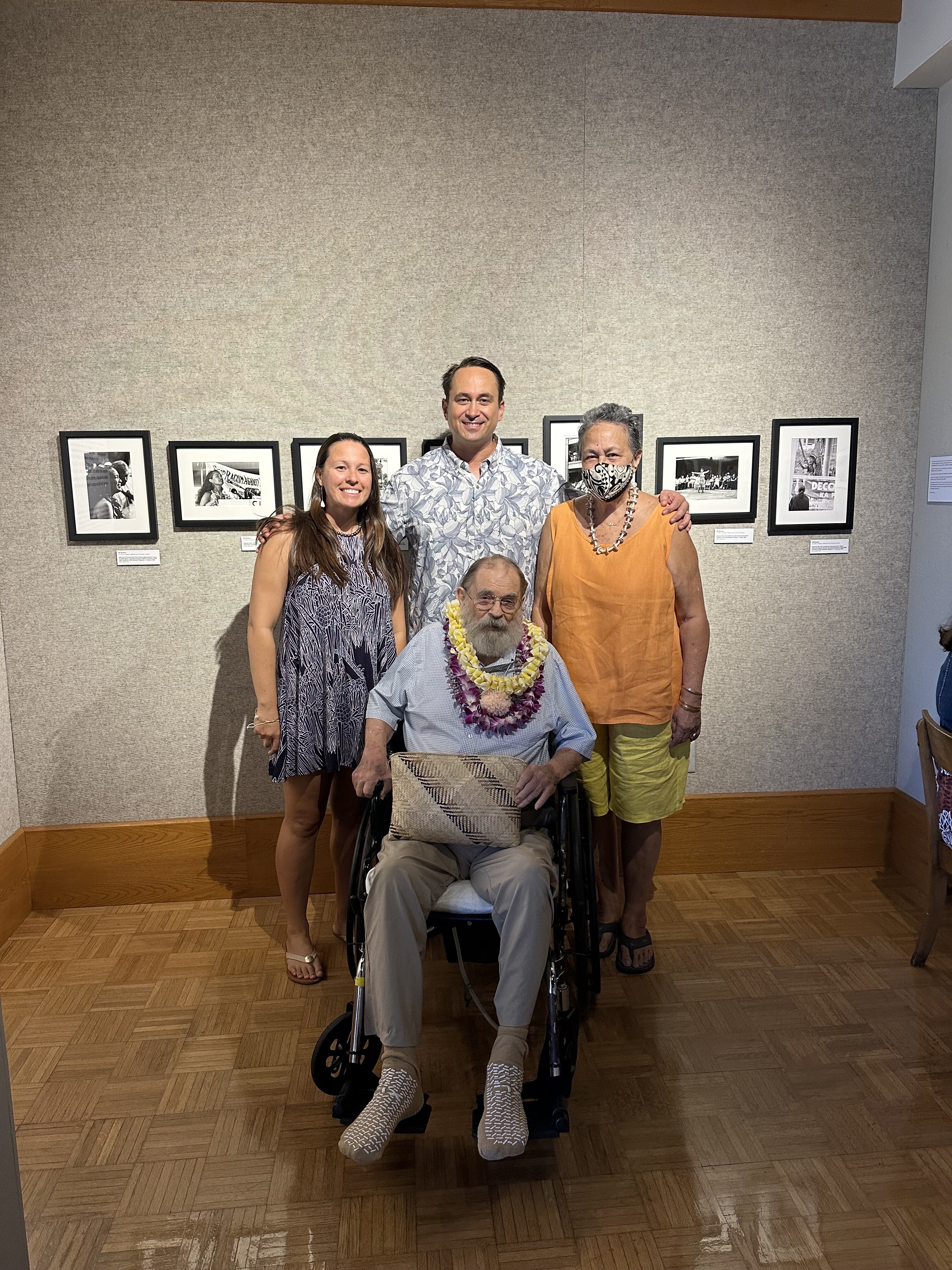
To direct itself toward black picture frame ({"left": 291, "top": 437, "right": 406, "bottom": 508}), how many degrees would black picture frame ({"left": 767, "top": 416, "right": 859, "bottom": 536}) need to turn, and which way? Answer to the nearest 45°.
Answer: approximately 45° to its right

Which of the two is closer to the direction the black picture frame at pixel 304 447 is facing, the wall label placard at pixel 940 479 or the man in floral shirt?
the man in floral shirt

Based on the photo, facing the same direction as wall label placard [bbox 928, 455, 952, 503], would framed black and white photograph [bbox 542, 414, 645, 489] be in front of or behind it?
in front

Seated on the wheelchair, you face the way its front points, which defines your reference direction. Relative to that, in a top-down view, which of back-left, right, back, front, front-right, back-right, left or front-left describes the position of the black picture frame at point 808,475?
back-left

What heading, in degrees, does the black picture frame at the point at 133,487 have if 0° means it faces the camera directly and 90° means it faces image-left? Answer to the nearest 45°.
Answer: approximately 0°

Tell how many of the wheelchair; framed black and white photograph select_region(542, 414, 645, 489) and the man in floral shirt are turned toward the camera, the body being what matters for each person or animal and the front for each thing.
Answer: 3

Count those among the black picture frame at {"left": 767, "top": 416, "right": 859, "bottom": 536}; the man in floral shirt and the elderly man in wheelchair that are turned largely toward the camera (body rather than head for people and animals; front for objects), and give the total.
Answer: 3

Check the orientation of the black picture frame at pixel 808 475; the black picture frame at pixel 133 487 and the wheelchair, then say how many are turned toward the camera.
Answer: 3

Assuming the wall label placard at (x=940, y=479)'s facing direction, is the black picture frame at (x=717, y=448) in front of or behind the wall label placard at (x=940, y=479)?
in front
